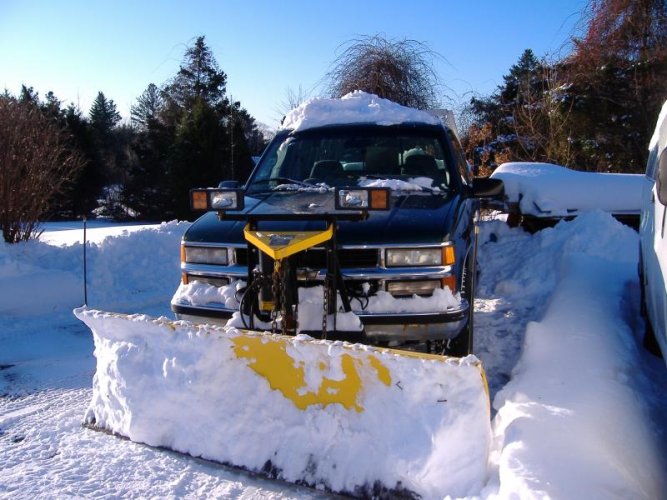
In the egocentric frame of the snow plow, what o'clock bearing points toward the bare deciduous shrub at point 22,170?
The bare deciduous shrub is roughly at 5 o'clock from the snow plow.

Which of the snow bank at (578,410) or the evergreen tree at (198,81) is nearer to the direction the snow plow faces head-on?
the snow bank

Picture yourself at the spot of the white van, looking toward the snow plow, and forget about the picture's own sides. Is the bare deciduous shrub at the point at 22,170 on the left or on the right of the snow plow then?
right

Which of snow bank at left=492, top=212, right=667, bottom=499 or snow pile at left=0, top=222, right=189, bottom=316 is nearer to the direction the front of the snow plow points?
the snow bank

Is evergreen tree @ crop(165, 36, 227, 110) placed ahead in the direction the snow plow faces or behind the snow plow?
behind

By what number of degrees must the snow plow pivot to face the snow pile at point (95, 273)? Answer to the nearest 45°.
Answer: approximately 135° to its right

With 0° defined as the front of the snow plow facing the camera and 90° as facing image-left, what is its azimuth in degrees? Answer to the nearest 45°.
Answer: approximately 0°

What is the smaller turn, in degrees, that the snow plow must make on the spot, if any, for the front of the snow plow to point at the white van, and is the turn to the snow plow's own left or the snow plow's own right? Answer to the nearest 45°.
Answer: approximately 90° to the snow plow's own left
